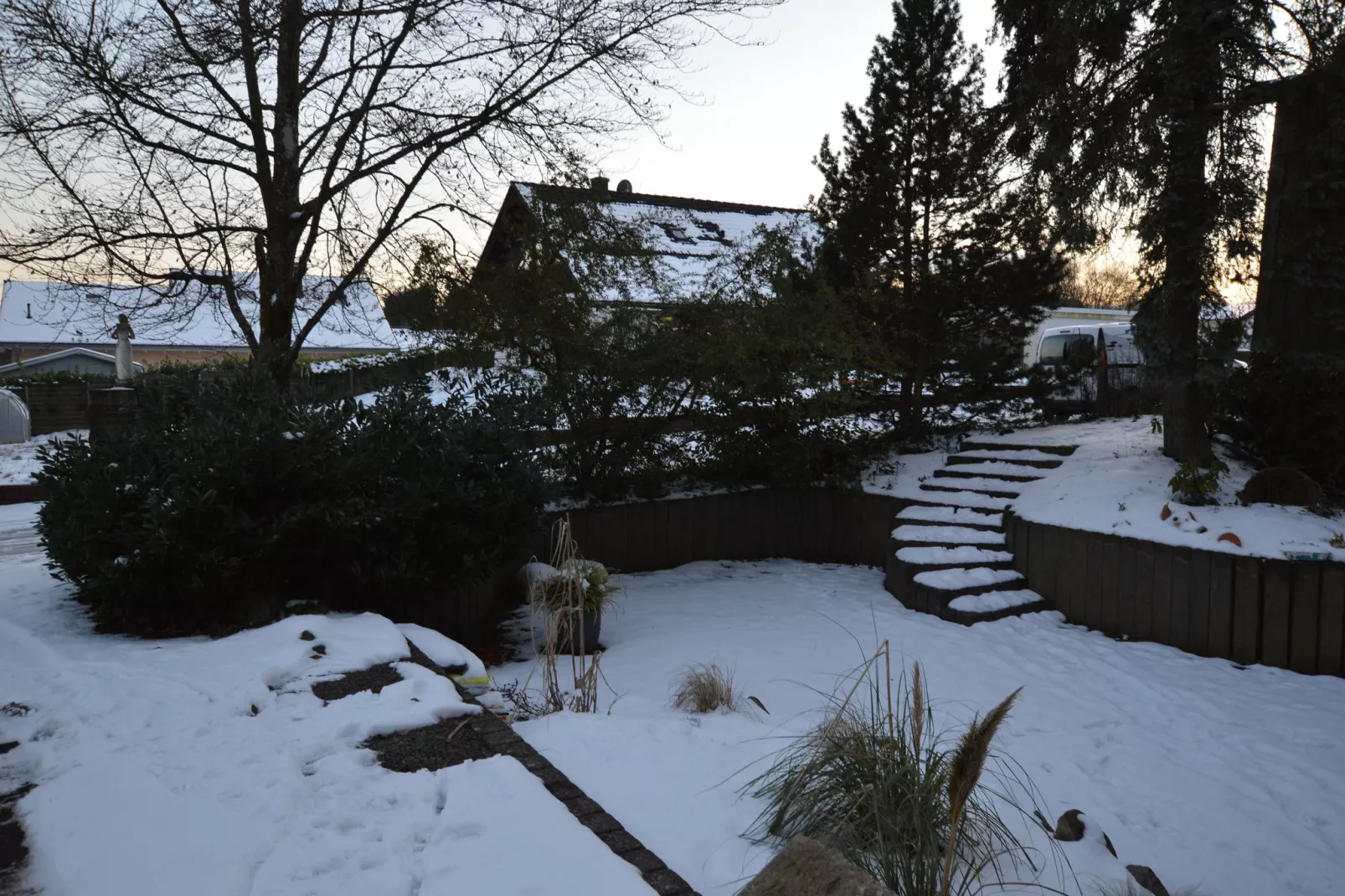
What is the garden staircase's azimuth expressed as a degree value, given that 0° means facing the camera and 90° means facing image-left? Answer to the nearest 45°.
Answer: approximately 0°

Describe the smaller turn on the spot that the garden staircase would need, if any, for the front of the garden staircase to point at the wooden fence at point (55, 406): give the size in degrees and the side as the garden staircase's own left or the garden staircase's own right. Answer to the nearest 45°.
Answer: approximately 90° to the garden staircase's own right

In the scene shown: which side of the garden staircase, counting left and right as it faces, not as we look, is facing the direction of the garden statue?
right

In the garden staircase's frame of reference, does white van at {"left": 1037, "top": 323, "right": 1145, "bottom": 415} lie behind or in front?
behind

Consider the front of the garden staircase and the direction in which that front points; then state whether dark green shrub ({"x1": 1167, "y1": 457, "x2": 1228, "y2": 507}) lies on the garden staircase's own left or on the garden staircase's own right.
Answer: on the garden staircase's own left

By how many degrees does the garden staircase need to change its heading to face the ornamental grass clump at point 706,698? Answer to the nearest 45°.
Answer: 0° — it already faces it

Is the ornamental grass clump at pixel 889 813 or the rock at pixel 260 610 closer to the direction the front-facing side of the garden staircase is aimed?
the ornamental grass clump

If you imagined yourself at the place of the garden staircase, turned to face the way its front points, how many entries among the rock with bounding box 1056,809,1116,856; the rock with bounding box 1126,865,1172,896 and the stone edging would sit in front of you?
3

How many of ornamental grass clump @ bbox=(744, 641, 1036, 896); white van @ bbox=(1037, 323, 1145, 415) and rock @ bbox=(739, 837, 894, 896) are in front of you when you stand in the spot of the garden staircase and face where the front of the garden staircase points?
2

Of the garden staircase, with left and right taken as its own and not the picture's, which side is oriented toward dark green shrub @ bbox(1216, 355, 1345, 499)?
left

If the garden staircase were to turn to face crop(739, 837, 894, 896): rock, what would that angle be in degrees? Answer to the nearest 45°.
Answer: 0° — it already faces it
